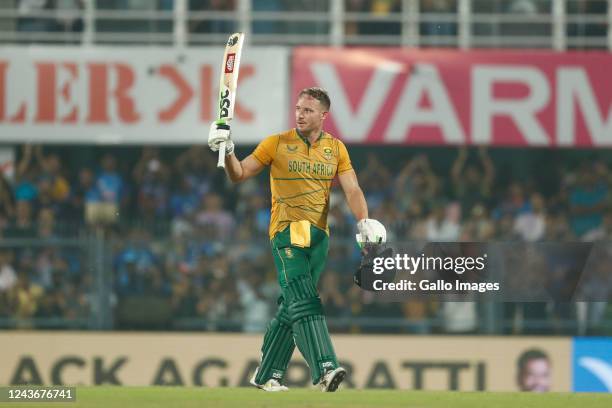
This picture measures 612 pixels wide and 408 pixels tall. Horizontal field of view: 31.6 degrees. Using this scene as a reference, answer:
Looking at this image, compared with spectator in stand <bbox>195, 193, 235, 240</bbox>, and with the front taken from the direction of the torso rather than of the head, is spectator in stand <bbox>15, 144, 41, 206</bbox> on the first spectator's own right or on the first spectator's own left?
on the first spectator's own right

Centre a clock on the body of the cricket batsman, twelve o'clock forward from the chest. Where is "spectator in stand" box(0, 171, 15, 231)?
The spectator in stand is roughly at 5 o'clock from the cricket batsman.

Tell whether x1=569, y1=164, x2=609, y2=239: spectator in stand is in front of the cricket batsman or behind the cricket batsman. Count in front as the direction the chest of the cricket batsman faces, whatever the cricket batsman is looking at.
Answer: behind

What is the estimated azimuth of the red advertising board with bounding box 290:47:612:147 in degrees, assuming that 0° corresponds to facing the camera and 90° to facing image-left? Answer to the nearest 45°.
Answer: approximately 0°

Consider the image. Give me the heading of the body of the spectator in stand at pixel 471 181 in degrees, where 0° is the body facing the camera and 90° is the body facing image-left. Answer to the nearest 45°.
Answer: approximately 0°
